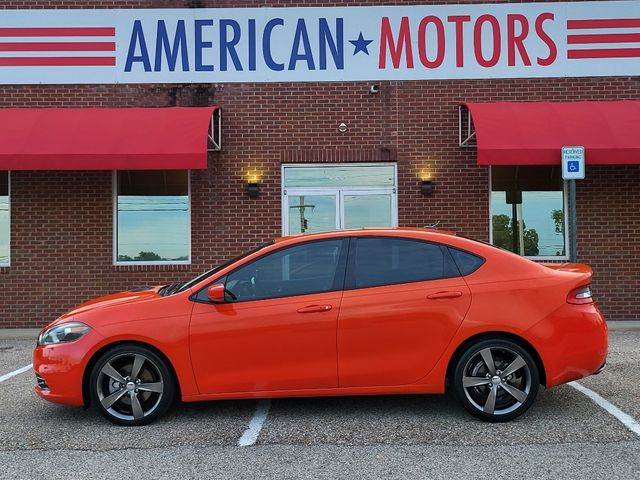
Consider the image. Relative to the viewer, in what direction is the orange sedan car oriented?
to the viewer's left

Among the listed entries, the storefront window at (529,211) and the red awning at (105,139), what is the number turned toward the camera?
2

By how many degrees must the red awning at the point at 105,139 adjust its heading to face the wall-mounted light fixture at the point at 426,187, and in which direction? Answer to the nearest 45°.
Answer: approximately 90° to its left

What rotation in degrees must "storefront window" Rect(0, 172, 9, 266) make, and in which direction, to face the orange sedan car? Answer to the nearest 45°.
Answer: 0° — it already faces it

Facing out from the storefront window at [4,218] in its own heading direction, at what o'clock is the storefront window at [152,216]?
the storefront window at [152,216] is roughly at 10 o'clock from the storefront window at [4,218].

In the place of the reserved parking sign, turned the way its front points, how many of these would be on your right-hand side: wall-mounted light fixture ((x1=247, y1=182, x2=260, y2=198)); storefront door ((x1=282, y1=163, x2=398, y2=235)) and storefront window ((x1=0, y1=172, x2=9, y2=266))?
3

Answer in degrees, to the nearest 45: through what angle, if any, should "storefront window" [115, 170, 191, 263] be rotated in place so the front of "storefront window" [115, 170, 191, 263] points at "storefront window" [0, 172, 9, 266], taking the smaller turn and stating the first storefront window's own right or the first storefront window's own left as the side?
approximately 90° to the first storefront window's own right

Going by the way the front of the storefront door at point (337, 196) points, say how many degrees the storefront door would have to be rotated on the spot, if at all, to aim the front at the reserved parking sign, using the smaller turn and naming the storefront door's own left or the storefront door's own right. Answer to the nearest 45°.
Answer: approximately 45° to the storefront door's own left

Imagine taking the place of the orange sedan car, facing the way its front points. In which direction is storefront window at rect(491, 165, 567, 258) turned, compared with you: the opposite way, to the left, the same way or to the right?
to the left

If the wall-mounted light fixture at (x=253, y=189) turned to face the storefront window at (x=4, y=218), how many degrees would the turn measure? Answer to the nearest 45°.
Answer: approximately 90° to its right

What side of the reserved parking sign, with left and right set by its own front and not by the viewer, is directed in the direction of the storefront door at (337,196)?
right

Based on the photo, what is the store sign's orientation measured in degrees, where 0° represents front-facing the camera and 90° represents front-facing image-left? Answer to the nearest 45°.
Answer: approximately 0°

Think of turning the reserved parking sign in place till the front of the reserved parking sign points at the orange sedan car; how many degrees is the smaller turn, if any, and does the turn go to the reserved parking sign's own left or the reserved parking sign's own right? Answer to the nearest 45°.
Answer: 0° — it already faces it

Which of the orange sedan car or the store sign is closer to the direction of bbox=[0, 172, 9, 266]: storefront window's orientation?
the orange sedan car

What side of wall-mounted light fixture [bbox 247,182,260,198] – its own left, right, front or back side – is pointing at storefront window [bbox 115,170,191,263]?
right
